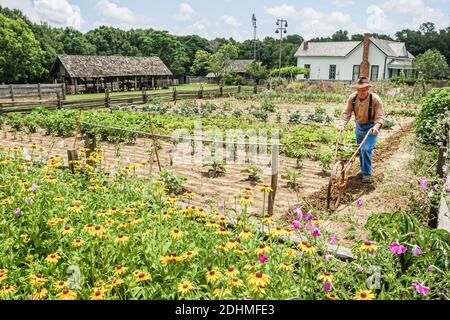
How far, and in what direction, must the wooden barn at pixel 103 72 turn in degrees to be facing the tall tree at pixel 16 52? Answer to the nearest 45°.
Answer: approximately 90° to its right

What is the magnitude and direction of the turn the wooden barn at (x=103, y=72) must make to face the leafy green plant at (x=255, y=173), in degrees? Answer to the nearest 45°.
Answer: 0° — it already faces it

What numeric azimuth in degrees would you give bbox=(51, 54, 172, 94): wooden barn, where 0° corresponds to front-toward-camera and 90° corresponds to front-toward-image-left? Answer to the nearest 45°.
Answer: approximately 0°

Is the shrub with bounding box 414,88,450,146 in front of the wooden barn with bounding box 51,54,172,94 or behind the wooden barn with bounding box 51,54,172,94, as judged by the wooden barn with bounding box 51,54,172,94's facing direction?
in front

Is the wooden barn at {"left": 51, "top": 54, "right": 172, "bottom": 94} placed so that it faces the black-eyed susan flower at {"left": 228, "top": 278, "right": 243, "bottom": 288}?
yes

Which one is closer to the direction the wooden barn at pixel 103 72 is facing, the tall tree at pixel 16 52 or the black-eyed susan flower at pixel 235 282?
the black-eyed susan flower

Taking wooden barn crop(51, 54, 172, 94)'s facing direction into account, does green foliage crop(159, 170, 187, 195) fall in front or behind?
in front

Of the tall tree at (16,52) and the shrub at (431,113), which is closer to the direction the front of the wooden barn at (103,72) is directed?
the shrub

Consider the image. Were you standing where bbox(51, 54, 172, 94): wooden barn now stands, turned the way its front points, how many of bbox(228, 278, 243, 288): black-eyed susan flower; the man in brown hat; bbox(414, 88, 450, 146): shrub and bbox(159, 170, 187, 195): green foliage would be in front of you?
4

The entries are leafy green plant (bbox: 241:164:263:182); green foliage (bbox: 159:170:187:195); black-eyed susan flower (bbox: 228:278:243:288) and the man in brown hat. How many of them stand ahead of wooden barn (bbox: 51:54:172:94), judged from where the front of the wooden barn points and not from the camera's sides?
4

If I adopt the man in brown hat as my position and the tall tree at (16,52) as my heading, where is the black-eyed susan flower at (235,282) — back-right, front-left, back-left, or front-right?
back-left
